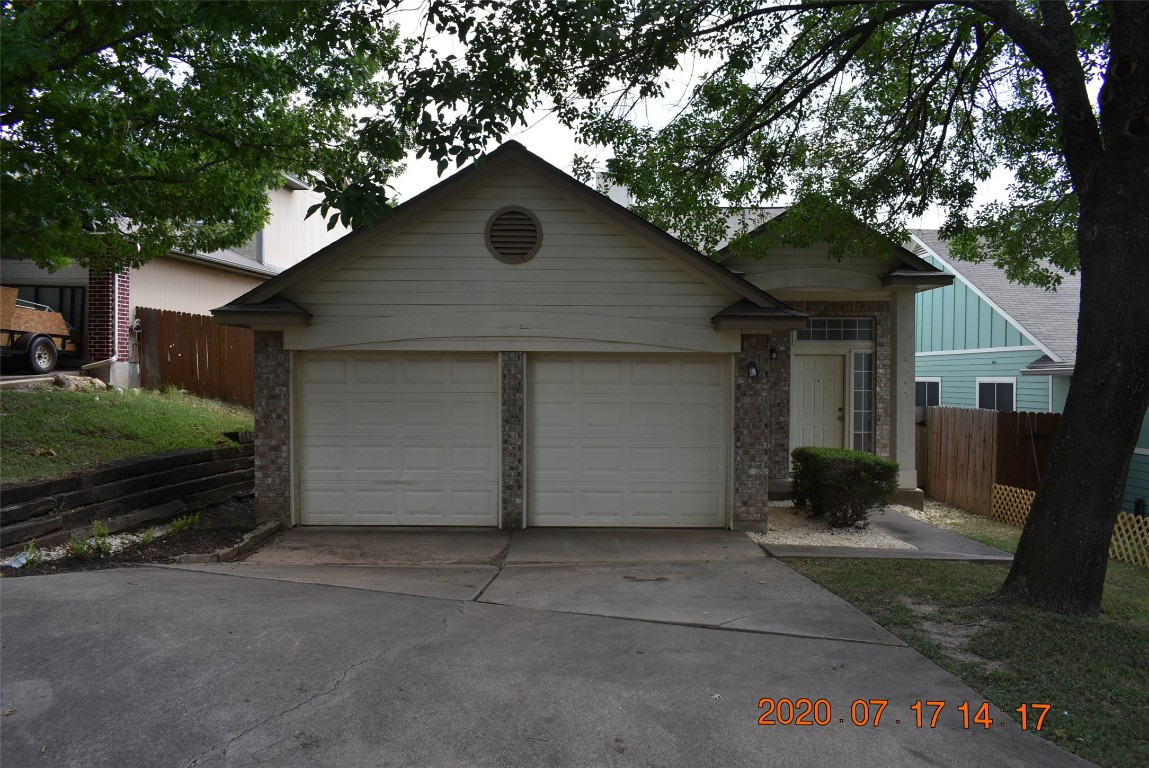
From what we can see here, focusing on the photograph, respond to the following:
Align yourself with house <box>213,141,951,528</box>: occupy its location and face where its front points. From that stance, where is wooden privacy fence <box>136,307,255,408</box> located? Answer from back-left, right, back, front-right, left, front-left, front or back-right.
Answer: back-right

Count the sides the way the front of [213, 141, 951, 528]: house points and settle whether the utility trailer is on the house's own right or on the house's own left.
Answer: on the house's own right

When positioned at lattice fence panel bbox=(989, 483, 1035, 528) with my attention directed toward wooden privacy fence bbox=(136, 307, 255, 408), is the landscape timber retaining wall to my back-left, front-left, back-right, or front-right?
front-left

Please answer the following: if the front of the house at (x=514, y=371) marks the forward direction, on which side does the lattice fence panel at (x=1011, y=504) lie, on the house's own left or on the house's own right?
on the house's own left

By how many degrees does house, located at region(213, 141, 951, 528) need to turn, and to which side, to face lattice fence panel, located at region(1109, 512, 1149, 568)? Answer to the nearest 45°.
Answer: approximately 90° to its left

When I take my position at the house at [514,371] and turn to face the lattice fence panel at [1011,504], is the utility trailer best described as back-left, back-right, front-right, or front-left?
back-left

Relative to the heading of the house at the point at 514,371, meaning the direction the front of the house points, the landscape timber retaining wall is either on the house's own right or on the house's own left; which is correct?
on the house's own right

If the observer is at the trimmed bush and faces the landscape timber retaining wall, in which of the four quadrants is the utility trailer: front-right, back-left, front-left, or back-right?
front-right

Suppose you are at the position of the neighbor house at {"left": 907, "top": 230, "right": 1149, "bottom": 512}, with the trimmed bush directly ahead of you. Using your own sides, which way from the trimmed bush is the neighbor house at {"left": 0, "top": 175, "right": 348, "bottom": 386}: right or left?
right

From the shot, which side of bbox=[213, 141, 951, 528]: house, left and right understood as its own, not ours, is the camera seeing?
front

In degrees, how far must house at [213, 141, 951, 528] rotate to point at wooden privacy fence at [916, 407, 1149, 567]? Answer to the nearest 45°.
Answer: approximately 135° to its left

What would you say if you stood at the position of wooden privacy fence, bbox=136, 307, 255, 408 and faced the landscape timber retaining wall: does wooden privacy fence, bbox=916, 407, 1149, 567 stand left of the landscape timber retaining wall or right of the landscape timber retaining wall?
left

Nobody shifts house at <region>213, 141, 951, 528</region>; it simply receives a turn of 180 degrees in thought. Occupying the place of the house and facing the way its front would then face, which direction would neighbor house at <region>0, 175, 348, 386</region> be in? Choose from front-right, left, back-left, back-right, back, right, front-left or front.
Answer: front-left

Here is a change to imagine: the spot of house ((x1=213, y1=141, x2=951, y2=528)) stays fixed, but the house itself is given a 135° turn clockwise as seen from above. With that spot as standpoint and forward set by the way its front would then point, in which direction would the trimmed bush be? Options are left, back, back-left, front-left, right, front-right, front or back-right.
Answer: back-right
